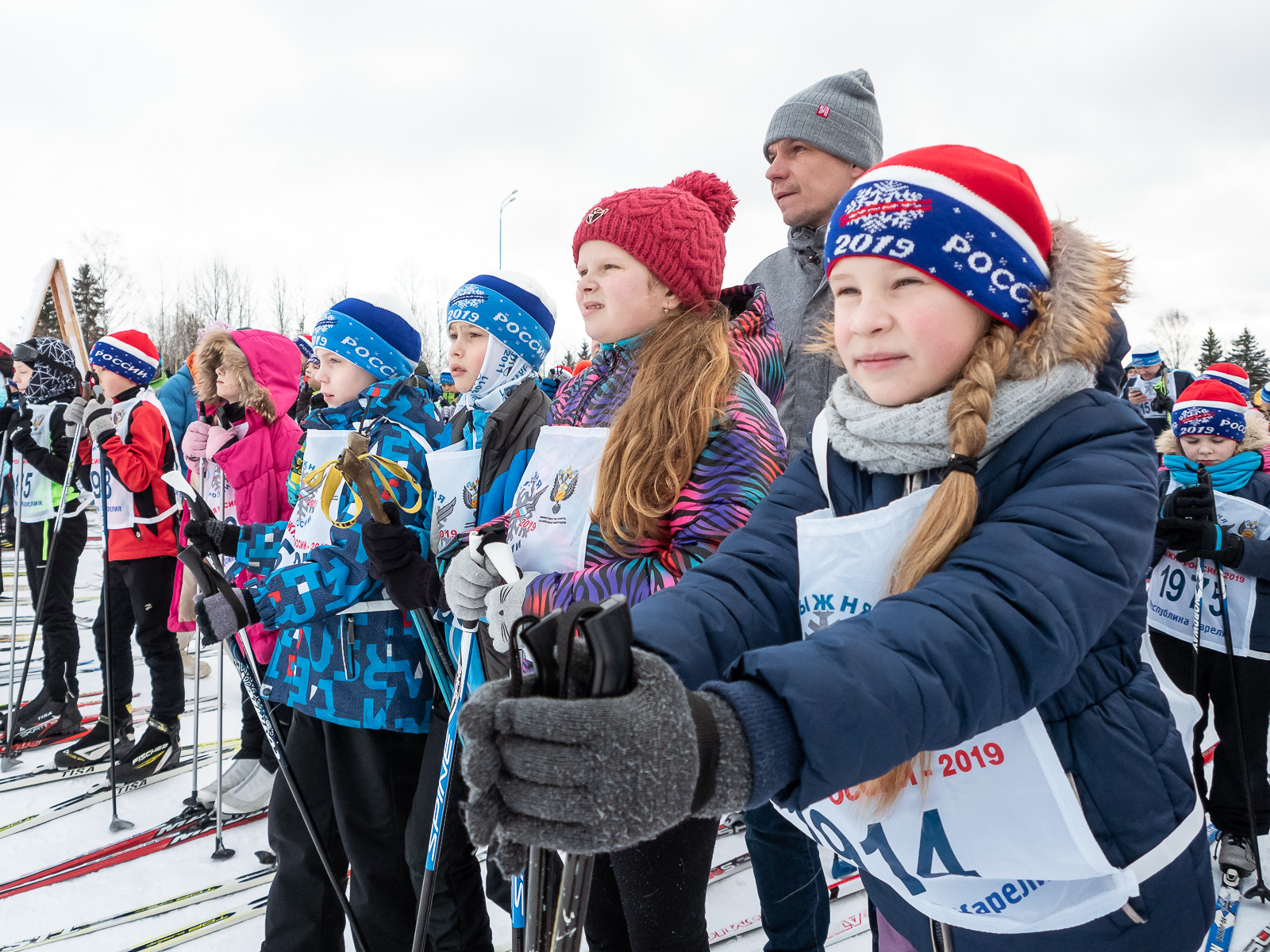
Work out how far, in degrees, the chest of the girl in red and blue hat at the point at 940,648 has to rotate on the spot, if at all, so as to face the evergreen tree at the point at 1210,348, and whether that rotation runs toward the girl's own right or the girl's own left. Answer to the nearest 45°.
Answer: approximately 135° to the girl's own right

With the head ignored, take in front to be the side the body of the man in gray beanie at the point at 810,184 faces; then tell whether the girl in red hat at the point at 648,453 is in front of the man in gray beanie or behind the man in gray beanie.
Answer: in front

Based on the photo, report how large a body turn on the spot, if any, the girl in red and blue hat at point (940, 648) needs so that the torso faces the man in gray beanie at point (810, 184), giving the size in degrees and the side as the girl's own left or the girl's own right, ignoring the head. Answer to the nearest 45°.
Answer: approximately 135° to the girl's own right

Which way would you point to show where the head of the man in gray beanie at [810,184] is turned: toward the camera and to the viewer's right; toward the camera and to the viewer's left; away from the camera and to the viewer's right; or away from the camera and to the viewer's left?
toward the camera and to the viewer's left

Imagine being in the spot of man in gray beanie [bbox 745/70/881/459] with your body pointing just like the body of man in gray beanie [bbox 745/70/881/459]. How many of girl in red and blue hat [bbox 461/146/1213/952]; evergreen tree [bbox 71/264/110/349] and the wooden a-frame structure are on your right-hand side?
2

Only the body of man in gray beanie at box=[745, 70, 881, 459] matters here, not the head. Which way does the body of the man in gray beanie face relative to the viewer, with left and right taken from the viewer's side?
facing the viewer and to the left of the viewer

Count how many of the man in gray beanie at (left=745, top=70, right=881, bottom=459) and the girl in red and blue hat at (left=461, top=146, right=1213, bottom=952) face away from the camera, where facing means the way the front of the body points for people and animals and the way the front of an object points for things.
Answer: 0

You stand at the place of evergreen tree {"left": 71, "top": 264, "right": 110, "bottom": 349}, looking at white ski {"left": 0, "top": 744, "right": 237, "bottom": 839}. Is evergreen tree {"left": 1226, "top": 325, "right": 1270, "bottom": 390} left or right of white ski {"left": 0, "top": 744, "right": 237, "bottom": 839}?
left

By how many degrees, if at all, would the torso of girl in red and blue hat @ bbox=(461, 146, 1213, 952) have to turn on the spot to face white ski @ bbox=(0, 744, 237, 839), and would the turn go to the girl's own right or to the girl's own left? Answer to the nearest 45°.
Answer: approximately 90° to the girl's own right

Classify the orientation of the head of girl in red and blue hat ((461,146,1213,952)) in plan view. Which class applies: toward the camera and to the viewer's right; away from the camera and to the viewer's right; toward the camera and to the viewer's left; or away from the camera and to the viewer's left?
toward the camera and to the viewer's left

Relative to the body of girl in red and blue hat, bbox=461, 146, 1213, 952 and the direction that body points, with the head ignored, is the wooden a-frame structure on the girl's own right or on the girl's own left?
on the girl's own right
